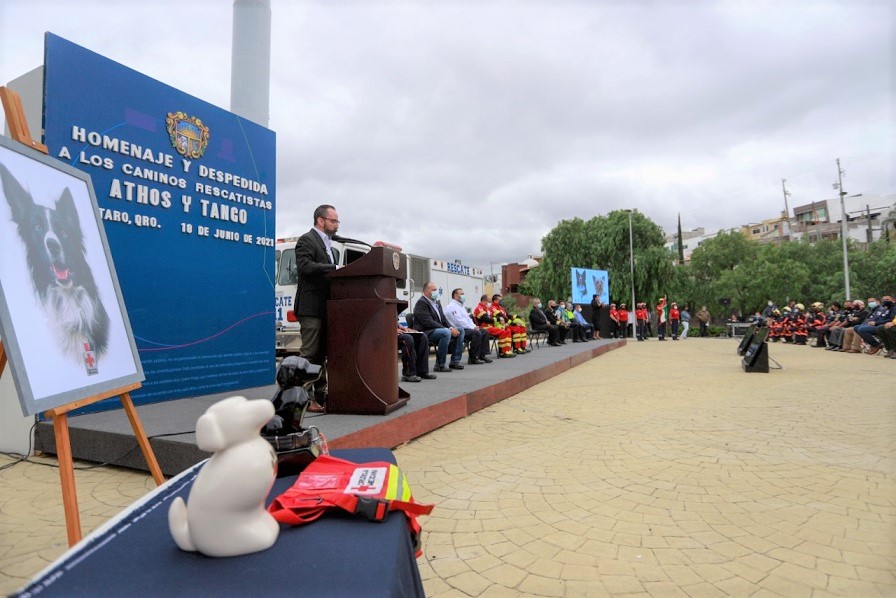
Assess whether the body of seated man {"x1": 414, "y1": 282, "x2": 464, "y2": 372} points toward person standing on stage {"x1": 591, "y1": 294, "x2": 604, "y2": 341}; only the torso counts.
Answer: no

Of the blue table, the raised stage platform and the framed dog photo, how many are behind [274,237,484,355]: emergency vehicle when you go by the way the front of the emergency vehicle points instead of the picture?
0

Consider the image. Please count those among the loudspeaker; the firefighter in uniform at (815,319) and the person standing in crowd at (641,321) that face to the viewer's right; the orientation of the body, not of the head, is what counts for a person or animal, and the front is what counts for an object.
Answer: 0

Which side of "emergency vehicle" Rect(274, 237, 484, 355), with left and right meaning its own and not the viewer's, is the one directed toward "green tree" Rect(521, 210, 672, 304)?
back

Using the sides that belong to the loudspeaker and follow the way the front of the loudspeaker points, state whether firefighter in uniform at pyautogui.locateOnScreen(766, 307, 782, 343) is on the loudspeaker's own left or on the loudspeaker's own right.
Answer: on the loudspeaker's own right

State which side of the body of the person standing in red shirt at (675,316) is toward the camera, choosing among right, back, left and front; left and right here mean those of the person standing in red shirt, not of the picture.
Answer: front

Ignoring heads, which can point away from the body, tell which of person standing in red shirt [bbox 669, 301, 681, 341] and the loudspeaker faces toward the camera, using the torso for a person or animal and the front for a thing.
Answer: the person standing in red shirt

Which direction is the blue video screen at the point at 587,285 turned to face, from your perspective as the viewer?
facing the viewer

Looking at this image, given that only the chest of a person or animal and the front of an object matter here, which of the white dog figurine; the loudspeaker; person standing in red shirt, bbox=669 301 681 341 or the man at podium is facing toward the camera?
the person standing in red shirt

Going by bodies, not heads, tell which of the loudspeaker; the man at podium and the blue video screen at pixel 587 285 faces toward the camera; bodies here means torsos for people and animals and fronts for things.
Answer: the blue video screen

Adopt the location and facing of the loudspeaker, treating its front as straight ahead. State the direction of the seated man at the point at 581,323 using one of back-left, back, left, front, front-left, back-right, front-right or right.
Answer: front-right

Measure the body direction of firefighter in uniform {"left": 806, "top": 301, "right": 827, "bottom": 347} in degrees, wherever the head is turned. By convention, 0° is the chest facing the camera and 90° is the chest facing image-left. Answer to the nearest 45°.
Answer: approximately 45°

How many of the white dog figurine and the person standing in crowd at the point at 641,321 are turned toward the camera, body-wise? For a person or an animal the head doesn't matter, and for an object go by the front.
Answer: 1

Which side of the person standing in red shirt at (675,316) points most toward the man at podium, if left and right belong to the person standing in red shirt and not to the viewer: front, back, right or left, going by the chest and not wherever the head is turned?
front
